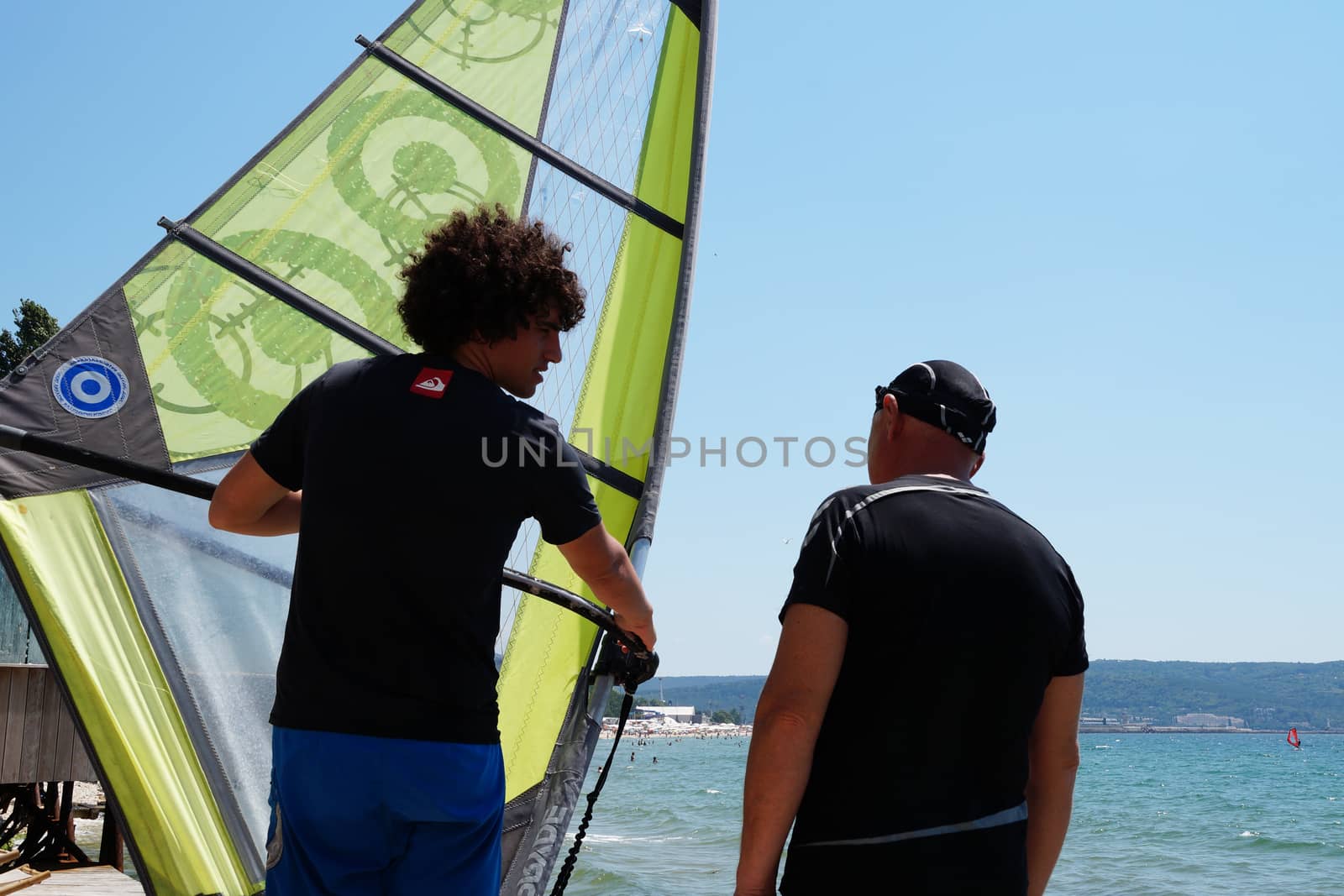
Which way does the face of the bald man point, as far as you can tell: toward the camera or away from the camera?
away from the camera

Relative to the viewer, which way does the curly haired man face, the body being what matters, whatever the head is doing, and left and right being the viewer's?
facing away from the viewer

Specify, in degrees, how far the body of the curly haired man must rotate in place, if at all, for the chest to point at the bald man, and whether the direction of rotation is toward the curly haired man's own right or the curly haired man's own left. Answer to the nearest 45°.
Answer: approximately 90° to the curly haired man's own right

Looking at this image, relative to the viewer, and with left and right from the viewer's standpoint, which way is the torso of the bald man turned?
facing away from the viewer and to the left of the viewer

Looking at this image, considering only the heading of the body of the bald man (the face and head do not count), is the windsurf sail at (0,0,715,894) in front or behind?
in front

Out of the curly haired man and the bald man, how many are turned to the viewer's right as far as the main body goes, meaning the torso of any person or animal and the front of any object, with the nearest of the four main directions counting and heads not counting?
0

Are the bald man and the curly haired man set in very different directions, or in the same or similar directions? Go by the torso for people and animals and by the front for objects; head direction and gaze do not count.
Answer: same or similar directions

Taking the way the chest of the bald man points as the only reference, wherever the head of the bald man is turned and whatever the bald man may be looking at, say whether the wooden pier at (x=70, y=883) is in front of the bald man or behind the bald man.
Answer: in front

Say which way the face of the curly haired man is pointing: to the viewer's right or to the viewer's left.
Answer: to the viewer's right
